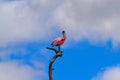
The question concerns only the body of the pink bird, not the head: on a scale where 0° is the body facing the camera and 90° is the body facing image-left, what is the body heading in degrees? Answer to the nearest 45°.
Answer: approximately 270°
